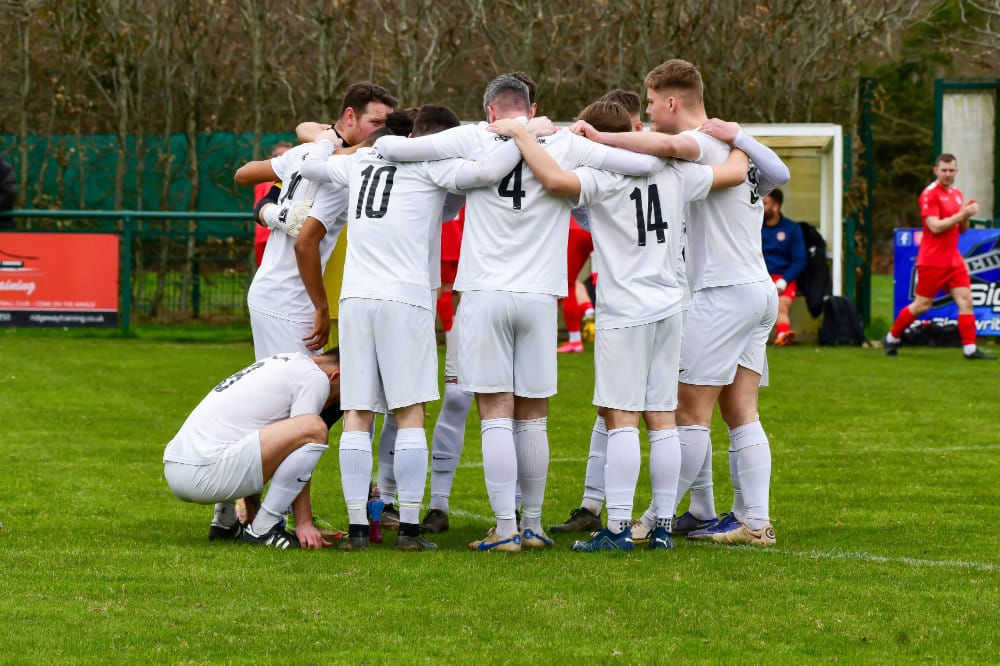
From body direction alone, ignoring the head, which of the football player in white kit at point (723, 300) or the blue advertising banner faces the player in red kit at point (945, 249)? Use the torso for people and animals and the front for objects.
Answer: the blue advertising banner

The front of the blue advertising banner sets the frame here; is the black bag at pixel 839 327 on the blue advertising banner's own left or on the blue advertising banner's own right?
on the blue advertising banner's own right

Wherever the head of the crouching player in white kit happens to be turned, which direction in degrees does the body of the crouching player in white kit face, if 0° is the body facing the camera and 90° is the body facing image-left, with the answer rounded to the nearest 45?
approximately 270°

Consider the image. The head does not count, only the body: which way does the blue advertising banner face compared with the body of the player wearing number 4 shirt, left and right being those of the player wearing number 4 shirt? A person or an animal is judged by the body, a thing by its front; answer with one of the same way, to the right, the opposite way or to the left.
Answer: the opposite way

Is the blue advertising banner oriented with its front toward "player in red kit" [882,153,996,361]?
yes

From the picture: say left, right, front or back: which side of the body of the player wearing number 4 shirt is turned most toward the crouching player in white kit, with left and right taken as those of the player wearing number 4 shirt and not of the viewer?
left

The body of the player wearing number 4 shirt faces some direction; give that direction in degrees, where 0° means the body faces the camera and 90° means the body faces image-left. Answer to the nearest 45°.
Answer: approximately 180°
